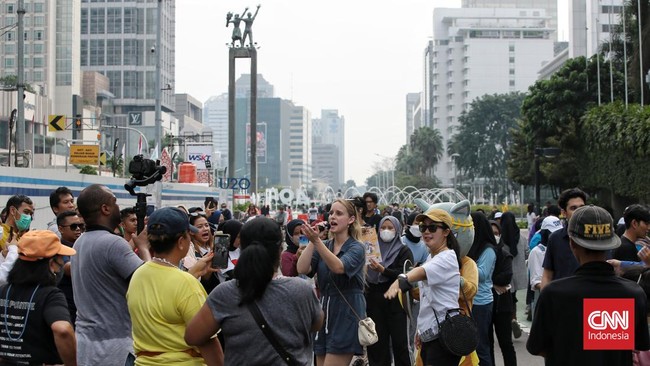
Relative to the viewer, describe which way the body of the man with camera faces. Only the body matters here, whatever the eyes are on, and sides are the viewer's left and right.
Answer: facing away from the viewer and to the right of the viewer

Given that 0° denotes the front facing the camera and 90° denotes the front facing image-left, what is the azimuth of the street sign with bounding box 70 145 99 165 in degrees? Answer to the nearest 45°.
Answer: approximately 0°

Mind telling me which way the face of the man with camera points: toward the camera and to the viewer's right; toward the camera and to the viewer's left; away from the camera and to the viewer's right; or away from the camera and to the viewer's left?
away from the camera and to the viewer's right

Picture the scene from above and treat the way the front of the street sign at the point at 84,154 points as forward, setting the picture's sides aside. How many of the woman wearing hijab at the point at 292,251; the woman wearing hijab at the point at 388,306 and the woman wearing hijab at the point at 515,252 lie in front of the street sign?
3

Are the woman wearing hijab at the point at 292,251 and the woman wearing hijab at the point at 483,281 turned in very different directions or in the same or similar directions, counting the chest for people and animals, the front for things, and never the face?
very different directions
